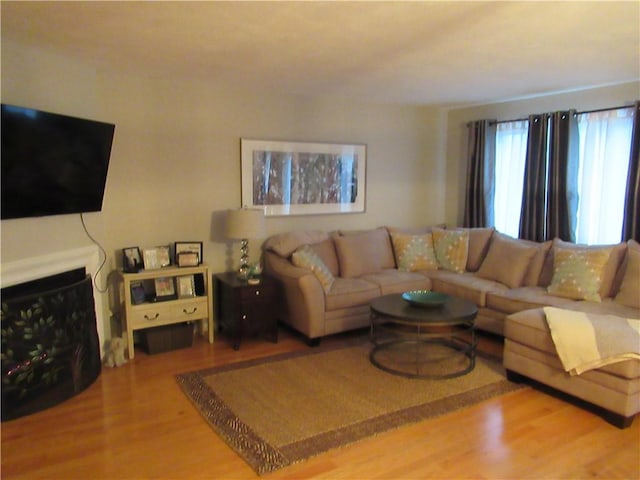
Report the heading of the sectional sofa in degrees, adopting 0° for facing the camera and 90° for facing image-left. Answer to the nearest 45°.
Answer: approximately 45°

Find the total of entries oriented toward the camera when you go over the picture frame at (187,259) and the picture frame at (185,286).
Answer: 2

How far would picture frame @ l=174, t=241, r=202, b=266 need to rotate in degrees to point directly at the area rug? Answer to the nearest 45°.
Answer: approximately 45° to its left

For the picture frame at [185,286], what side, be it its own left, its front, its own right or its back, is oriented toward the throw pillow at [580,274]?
left

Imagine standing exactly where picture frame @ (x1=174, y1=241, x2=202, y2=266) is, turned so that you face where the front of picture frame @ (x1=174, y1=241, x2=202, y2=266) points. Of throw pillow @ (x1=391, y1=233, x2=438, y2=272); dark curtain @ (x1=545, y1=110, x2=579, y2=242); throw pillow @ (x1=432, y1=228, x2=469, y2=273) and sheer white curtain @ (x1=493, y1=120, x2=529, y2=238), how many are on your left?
4

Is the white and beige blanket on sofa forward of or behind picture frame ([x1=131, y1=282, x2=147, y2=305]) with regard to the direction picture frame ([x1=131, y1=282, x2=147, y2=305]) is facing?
forward

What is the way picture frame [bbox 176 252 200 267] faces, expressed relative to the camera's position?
facing the viewer

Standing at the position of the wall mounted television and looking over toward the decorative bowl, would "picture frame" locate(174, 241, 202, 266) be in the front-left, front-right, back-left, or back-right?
front-left

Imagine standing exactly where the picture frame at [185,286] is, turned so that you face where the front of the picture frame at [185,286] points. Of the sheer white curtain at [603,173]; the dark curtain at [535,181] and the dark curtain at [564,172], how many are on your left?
3

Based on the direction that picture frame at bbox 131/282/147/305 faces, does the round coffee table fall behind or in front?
in front

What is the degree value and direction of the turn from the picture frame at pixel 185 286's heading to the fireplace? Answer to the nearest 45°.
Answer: approximately 45° to its right

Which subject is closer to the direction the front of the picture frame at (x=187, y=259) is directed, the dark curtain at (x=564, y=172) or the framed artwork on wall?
the dark curtain

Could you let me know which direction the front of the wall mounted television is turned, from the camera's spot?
facing the viewer and to the right of the viewer

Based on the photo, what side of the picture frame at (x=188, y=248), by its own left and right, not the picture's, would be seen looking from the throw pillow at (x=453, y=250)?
left

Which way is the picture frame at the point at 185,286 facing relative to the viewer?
toward the camera

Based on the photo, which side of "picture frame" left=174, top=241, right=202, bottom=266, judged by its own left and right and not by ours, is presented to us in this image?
front

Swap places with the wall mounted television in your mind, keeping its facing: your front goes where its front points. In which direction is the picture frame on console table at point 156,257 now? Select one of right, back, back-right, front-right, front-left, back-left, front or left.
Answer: left

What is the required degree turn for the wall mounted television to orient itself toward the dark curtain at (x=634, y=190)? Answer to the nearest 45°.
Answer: approximately 45° to its left
